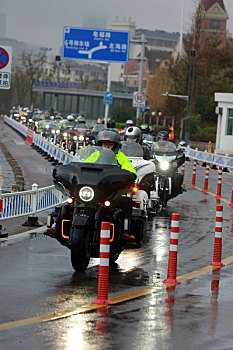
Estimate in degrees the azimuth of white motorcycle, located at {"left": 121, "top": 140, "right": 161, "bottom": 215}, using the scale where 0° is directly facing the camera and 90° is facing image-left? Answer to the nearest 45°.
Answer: approximately 45°

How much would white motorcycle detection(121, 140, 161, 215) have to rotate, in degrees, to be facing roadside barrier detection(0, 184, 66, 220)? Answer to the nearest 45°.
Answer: approximately 45° to its right

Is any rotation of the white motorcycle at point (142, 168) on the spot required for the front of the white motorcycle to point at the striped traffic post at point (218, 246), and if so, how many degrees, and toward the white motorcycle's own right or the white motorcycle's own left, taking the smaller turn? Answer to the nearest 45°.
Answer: approximately 45° to the white motorcycle's own left

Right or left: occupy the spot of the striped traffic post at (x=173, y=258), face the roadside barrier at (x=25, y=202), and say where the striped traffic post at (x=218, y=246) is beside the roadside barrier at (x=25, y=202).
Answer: right

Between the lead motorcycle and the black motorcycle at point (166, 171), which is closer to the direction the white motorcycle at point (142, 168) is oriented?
the lead motorcycle
